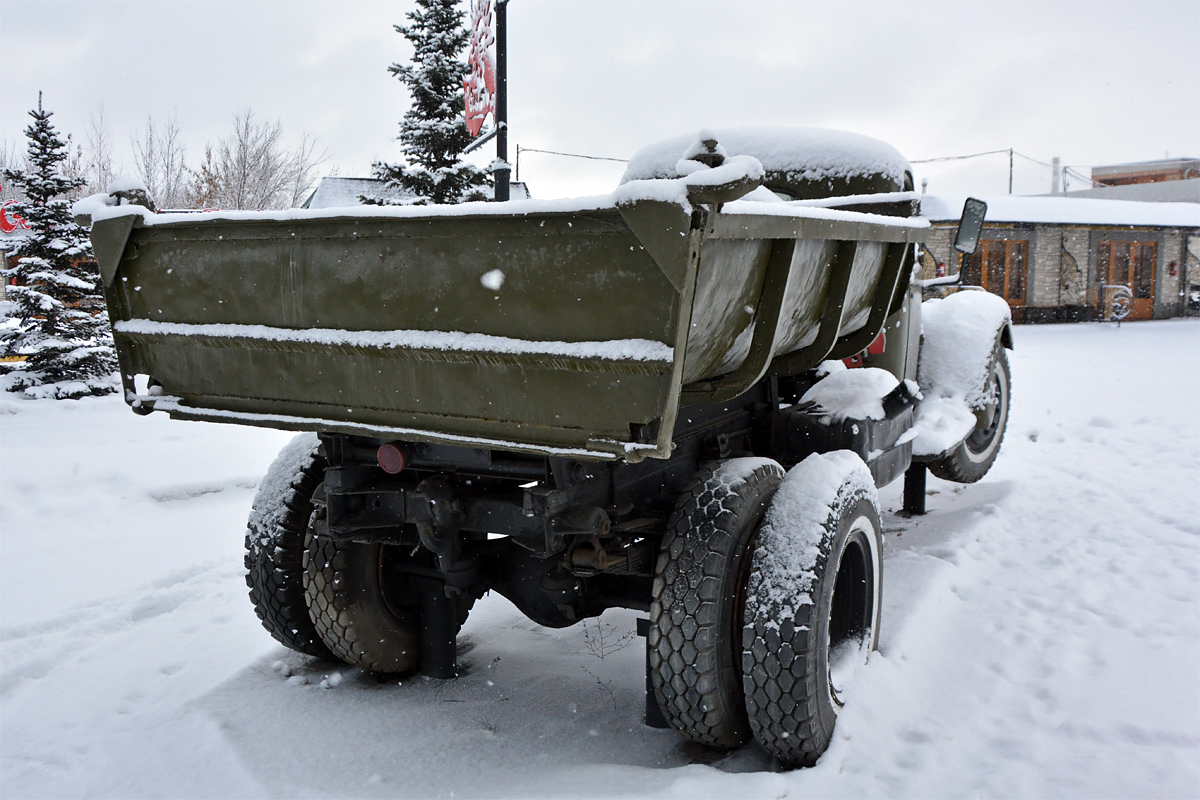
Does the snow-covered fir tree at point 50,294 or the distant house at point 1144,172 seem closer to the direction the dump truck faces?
the distant house

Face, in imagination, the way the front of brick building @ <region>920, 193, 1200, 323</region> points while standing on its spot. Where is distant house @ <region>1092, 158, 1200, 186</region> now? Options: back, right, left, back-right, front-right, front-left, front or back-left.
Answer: back

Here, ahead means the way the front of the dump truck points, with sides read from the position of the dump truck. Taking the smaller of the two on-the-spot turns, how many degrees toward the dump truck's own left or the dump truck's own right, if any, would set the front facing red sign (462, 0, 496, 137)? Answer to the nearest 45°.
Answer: approximately 45° to the dump truck's own left

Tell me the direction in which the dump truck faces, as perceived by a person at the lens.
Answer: facing away from the viewer and to the right of the viewer

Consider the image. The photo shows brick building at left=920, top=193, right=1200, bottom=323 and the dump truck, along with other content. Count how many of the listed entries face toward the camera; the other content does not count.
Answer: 1

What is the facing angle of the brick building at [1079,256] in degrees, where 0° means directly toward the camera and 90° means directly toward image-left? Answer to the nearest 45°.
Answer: approximately 0°

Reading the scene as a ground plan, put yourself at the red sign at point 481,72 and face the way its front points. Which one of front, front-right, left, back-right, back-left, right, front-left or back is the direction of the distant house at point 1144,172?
back-left

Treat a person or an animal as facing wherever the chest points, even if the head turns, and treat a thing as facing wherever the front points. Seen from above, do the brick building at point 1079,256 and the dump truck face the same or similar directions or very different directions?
very different directions
